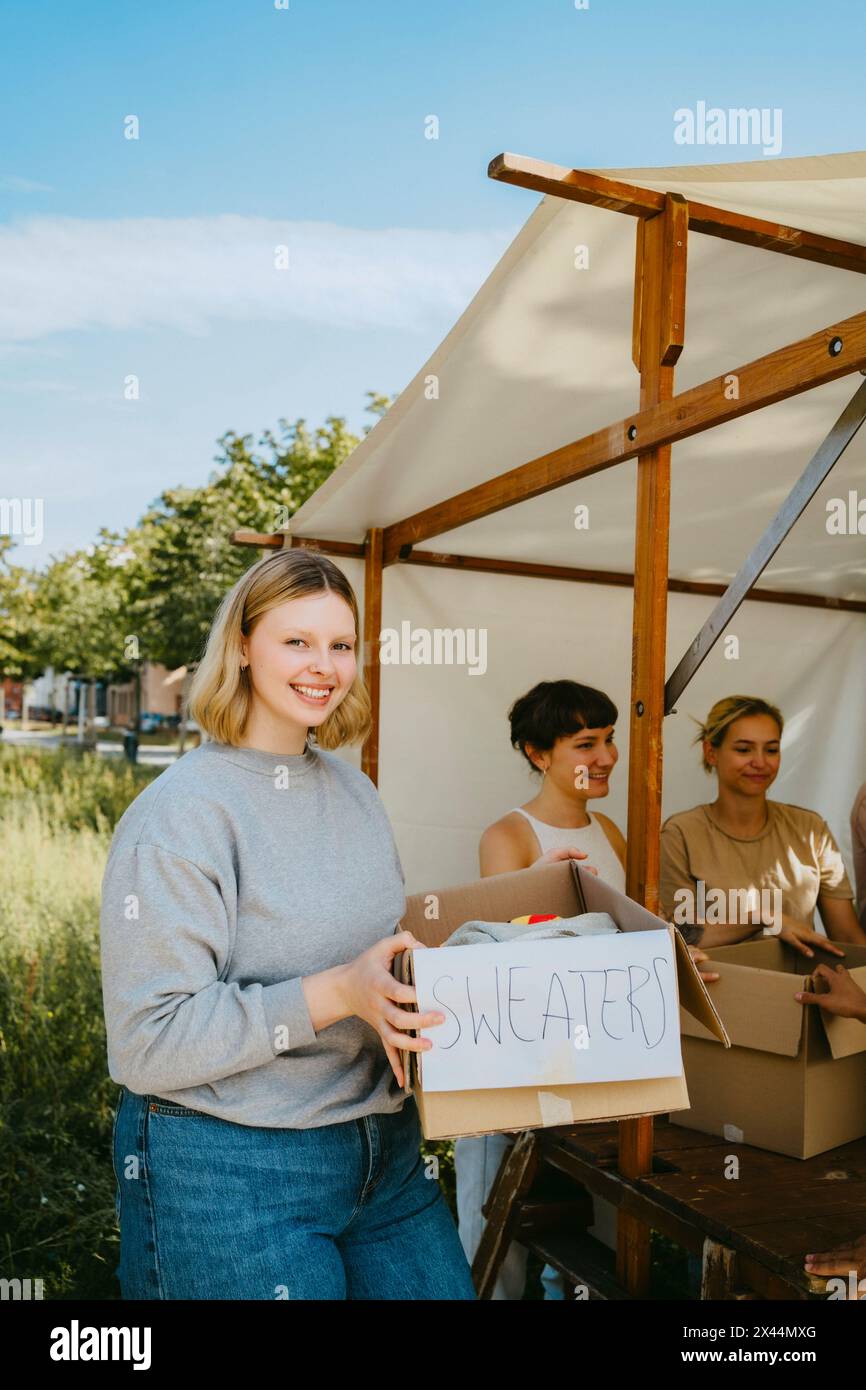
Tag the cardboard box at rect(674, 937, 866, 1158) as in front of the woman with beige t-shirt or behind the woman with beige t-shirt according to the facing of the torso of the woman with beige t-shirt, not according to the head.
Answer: in front

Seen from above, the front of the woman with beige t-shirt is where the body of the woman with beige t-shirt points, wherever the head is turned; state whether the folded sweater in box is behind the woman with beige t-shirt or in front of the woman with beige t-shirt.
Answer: in front

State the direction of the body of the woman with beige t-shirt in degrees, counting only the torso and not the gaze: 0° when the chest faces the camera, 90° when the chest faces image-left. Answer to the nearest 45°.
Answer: approximately 0°

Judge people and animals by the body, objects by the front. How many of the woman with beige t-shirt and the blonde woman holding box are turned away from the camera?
0
